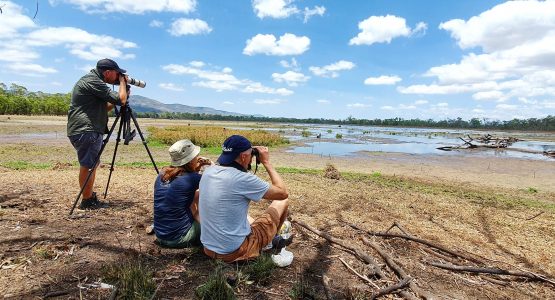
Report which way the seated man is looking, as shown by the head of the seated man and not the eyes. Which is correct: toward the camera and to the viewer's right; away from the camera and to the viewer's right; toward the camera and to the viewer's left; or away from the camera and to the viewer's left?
away from the camera and to the viewer's right

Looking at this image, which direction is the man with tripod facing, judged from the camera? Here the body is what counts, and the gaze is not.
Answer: to the viewer's right

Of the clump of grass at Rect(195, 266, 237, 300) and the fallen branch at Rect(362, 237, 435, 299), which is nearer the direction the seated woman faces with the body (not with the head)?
the fallen branch

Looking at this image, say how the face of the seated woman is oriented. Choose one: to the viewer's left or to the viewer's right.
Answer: to the viewer's right

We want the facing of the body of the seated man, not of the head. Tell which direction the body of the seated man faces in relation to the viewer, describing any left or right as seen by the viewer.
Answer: facing away from the viewer and to the right of the viewer

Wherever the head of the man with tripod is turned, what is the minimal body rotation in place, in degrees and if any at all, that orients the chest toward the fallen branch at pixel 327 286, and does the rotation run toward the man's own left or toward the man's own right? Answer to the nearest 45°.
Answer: approximately 45° to the man's own right

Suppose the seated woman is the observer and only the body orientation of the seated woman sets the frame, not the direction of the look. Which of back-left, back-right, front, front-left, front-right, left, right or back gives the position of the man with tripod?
left

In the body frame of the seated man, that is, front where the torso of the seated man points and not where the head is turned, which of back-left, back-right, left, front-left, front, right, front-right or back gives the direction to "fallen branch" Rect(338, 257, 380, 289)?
front-right
